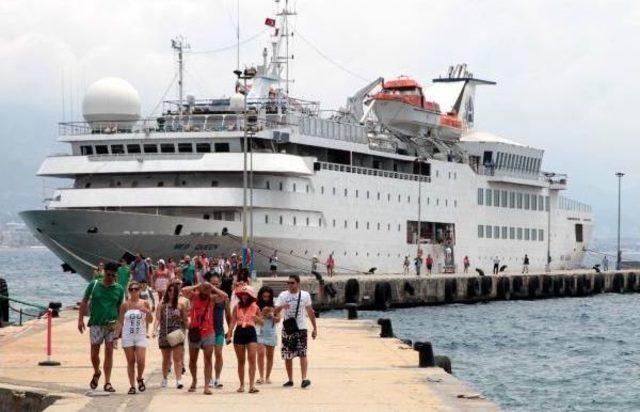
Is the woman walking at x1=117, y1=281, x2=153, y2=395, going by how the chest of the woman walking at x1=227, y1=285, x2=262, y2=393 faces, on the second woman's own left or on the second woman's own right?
on the second woman's own right

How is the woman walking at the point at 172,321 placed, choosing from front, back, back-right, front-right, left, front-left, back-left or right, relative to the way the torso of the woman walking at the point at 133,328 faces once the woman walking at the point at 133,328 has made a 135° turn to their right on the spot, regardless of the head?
right

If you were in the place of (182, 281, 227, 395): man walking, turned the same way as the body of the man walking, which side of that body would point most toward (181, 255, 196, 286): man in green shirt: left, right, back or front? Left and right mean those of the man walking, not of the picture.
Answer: back

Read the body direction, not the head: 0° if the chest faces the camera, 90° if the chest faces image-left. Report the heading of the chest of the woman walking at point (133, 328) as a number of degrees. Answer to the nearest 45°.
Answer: approximately 0°
